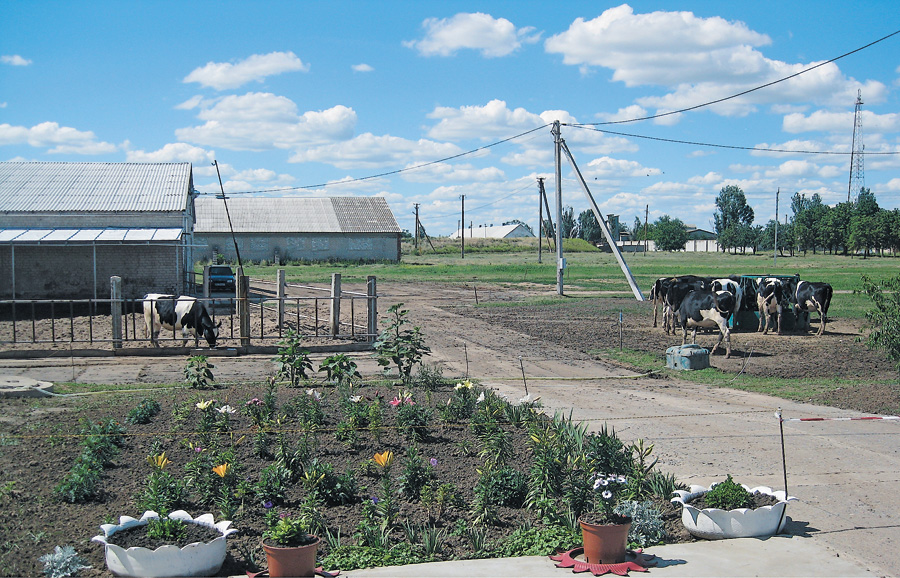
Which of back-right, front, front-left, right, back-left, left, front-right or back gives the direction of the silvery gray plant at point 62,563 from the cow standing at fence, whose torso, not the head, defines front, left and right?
right

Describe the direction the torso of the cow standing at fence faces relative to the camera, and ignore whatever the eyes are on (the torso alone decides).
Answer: to the viewer's right

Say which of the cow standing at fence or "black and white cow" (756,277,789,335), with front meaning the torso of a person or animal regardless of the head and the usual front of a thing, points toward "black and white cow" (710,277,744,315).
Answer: the cow standing at fence

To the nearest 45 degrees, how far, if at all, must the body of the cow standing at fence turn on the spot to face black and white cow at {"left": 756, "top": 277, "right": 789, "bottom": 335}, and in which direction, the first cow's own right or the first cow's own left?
0° — it already faces it

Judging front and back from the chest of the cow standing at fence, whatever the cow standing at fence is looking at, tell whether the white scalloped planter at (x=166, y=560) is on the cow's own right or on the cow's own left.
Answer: on the cow's own right

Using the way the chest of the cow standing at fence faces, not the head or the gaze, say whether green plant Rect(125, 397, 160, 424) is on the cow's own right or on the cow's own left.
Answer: on the cow's own right

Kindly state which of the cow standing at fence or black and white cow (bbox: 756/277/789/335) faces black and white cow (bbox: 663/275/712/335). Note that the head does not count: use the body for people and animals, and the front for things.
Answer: the cow standing at fence

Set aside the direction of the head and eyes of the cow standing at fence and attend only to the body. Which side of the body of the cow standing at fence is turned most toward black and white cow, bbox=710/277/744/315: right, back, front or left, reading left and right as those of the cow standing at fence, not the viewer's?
front

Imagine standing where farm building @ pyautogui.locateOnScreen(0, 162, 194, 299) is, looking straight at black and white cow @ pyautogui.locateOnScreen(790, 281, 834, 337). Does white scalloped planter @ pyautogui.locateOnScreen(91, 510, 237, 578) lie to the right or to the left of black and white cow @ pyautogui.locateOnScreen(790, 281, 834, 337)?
right

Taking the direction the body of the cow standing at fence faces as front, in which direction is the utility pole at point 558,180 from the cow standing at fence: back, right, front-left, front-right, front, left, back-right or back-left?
front-left
